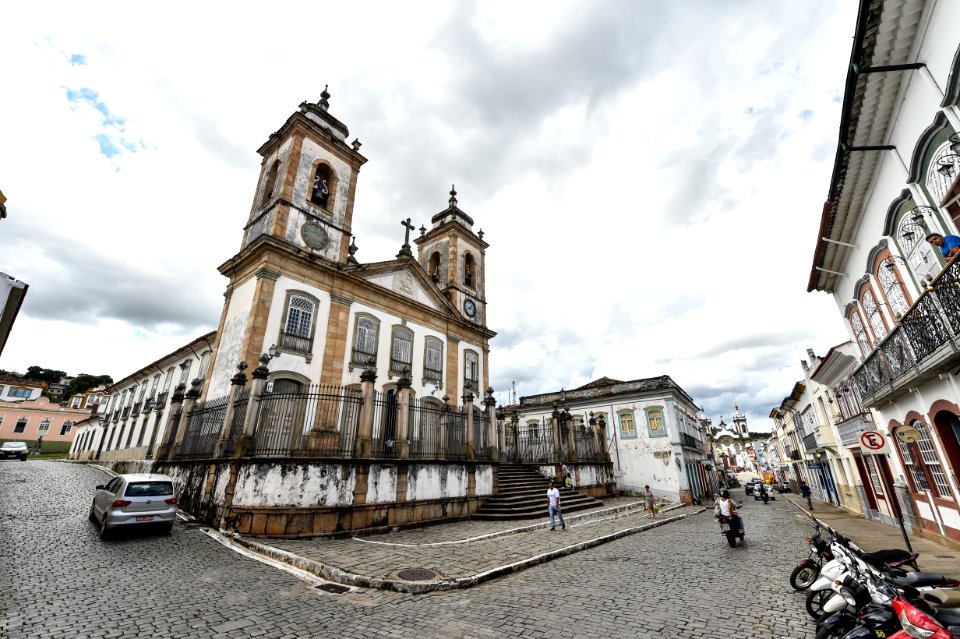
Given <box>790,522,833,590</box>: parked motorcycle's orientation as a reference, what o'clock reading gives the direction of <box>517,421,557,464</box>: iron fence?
The iron fence is roughly at 3 o'clock from the parked motorcycle.

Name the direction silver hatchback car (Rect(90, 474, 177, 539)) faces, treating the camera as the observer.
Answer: facing away from the viewer and to the left of the viewer

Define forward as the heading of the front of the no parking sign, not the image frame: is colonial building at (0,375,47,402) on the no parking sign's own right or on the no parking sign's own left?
on the no parking sign's own right

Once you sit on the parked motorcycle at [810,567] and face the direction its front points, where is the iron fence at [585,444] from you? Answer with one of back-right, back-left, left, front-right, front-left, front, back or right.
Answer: right

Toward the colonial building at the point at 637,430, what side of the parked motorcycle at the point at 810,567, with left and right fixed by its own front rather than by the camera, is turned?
right
